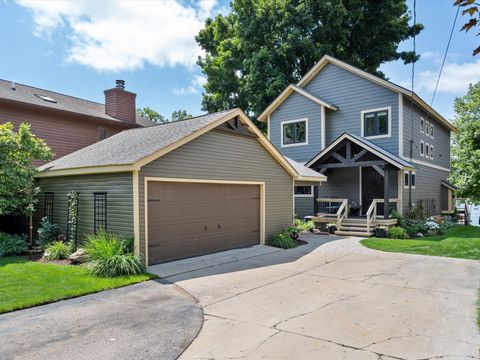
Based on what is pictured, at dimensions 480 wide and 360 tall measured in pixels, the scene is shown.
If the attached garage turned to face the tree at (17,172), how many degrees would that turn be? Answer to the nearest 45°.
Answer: approximately 135° to its right

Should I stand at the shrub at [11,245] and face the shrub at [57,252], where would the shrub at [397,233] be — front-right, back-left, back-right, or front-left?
front-left

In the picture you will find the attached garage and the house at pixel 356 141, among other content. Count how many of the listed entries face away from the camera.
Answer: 0

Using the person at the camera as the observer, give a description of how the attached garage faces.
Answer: facing the viewer and to the right of the viewer

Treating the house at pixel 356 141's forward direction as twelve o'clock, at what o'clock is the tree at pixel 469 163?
The tree is roughly at 7 o'clock from the house.

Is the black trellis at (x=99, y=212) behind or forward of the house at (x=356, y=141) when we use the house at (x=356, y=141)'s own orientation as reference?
forward

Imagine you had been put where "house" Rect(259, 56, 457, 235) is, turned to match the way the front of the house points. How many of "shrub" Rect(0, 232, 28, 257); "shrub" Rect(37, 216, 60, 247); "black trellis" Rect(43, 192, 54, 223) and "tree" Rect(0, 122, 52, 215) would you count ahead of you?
4

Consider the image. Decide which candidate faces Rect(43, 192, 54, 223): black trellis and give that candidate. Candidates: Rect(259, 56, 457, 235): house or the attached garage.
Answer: the house

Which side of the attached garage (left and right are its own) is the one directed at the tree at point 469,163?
left

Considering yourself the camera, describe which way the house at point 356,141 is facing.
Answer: facing the viewer and to the left of the viewer

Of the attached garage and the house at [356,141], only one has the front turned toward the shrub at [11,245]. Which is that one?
the house

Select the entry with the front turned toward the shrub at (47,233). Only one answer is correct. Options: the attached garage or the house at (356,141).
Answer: the house
